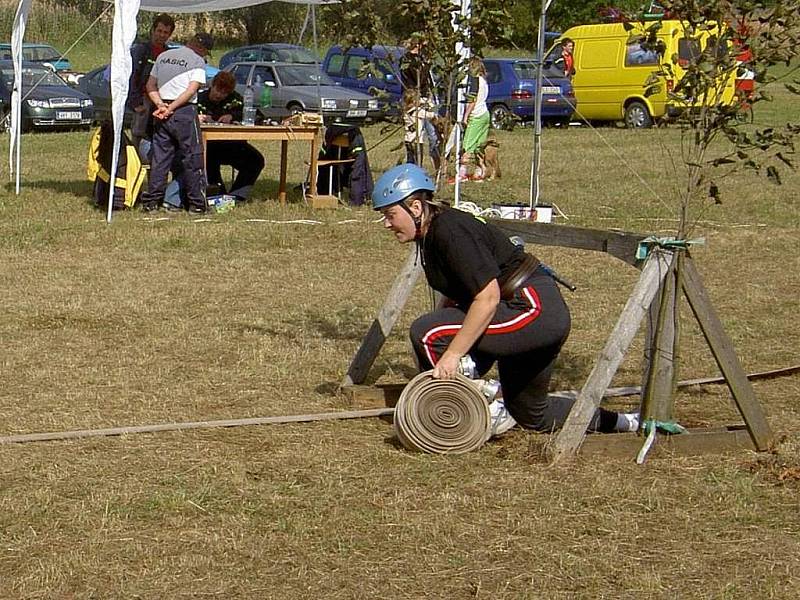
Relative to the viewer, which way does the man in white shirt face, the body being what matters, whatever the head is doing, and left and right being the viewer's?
facing away from the viewer and to the right of the viewer

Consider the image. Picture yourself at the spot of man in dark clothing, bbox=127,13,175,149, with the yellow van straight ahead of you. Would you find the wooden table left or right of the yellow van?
right

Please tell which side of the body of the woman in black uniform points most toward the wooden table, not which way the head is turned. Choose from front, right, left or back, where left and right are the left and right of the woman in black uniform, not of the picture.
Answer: right

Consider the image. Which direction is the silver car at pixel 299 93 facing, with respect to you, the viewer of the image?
facing the viewer and to the right of the viewer

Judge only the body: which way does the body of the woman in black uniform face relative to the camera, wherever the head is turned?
to the viewer's left

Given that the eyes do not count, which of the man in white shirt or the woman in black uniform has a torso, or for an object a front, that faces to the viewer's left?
the woman in black uniform

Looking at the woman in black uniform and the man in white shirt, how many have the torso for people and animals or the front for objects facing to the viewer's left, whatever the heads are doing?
1

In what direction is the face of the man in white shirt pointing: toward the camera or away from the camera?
away from the camera

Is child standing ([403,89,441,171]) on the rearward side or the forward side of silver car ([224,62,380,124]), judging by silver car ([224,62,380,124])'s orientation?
on the forward side

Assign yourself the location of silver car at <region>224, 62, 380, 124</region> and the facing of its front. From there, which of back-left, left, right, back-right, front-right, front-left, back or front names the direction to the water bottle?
front-right

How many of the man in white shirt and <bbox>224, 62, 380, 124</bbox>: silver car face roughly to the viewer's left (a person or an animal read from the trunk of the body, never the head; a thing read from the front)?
0

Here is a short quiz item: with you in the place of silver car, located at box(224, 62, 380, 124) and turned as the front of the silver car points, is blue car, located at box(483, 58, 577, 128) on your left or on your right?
on your left

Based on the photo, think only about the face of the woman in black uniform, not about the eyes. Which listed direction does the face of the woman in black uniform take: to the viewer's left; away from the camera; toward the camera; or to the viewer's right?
to the viewer's left

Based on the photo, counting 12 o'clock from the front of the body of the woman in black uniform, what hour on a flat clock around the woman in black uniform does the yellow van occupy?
The yellow van is roughly at 3 o'clock from the woman in black uniform.
